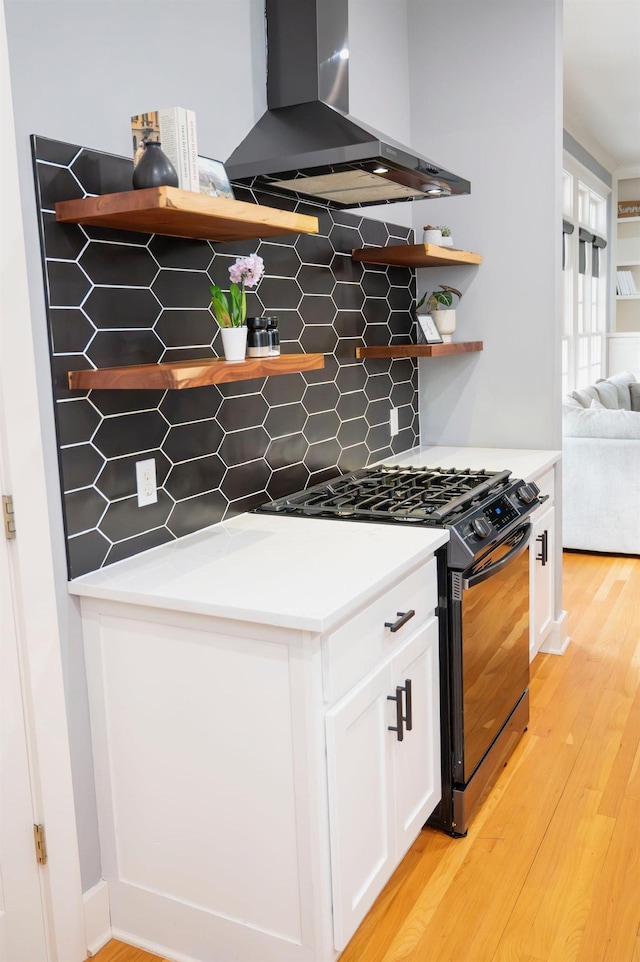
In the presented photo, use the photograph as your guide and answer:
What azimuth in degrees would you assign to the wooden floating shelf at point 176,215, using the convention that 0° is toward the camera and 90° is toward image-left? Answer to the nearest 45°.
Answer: approximately 315°

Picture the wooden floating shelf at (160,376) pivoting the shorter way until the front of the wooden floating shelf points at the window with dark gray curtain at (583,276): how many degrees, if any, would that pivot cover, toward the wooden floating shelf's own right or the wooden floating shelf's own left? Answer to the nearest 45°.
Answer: approximately 90° to the wooden floating shelf's own left

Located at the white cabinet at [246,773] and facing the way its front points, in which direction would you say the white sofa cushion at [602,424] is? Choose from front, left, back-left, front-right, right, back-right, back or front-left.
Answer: left

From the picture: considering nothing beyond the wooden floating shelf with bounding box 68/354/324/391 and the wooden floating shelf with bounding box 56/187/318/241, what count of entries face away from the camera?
0

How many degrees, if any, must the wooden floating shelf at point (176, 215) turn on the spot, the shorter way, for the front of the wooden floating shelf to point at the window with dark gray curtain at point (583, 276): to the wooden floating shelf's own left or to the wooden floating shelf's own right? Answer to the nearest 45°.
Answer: approximately 90° to the wooden floating shelf's own left

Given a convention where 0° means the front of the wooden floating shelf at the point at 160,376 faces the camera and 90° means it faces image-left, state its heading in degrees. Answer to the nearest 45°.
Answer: approximately 315°

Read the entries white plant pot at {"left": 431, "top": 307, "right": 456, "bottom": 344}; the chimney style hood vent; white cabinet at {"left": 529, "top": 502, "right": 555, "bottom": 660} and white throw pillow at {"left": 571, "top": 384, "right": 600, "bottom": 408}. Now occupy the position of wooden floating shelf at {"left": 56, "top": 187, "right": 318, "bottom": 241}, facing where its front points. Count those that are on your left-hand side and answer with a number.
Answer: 4

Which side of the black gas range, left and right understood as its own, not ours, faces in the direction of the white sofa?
left

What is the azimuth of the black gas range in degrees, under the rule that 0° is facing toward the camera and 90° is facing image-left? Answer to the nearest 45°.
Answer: approximately 315°

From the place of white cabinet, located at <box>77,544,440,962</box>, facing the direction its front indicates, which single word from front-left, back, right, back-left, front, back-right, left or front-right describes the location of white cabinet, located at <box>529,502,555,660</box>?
left

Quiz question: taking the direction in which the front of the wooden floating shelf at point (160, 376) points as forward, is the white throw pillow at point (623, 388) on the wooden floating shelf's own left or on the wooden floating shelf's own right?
on the wooden floating shelf's own left

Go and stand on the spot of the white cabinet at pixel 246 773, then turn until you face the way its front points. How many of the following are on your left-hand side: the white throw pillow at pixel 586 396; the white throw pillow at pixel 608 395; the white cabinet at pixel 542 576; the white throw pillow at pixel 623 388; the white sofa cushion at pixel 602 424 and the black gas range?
6
